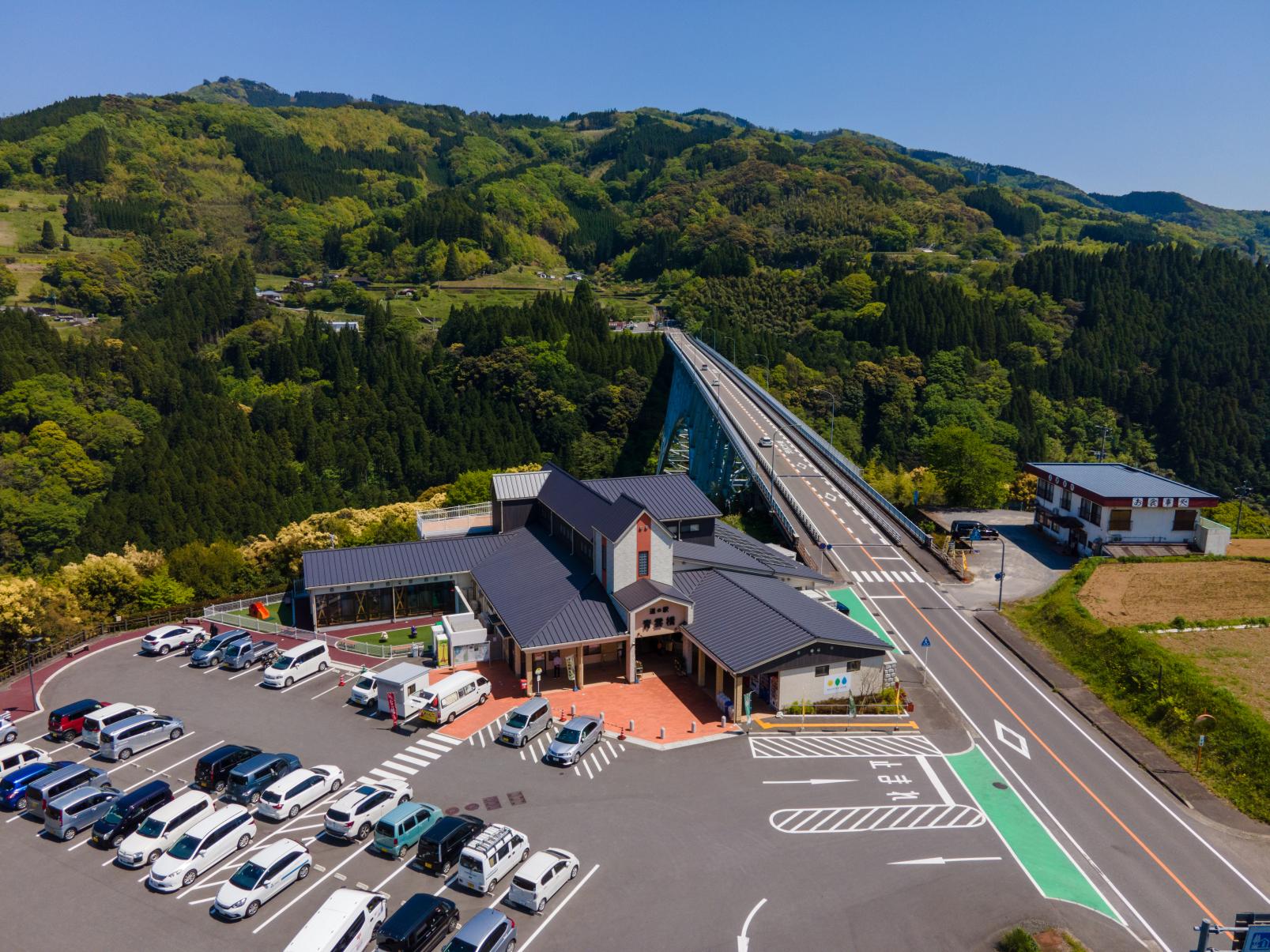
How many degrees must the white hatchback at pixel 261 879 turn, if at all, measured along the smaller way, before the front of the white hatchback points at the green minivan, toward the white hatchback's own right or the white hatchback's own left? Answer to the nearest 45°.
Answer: approximately 135° to the white hatchback's own left

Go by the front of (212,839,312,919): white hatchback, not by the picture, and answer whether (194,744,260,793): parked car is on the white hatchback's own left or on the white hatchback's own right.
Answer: on the white hatchback's own right

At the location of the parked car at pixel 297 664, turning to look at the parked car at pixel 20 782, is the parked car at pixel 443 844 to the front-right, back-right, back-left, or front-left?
front-left

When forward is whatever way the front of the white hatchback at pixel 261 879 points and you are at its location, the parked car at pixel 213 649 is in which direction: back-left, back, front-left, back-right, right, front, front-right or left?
back-right

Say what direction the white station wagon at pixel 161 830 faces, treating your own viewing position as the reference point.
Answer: facing the viewer and to the left of the viewer

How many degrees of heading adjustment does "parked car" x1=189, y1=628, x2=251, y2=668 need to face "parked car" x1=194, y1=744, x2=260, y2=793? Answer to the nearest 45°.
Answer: approximately 45° to its left

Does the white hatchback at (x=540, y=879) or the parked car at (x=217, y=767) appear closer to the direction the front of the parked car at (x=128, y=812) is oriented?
the white hatchback
